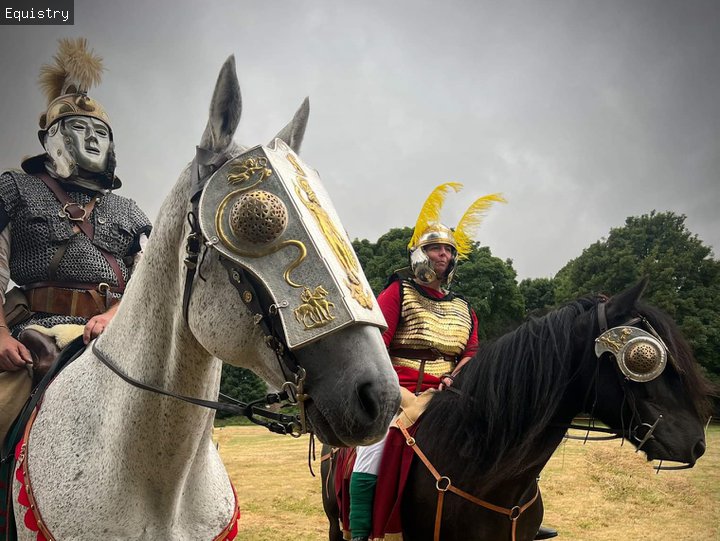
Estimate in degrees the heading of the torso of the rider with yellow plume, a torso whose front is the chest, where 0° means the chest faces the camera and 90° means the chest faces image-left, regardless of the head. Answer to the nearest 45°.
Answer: approximately 315°

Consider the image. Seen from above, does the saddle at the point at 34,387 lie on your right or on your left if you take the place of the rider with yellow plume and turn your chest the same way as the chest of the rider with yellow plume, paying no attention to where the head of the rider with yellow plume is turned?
on your right

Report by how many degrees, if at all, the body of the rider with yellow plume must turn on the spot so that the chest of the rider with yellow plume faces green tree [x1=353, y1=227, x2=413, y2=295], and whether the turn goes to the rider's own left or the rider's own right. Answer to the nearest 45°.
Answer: approximately 135° to the rider's own left

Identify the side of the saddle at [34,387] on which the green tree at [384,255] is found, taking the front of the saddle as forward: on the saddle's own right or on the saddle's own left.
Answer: on the saddle's own left

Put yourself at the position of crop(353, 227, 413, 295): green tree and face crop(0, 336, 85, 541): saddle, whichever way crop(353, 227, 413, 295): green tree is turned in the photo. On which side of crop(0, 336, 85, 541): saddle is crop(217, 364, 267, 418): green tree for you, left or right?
right

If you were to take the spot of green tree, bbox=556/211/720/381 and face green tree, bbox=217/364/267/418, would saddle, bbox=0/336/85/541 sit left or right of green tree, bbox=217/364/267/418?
left

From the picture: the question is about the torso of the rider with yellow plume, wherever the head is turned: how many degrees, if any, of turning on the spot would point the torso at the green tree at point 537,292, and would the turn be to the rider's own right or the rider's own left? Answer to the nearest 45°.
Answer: approximately 135° to the rider's own left

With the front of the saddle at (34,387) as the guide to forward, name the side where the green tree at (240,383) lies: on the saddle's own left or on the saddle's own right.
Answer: on the saddle's own left

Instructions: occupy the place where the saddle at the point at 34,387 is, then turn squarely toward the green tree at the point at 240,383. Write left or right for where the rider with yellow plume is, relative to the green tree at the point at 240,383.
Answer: right
